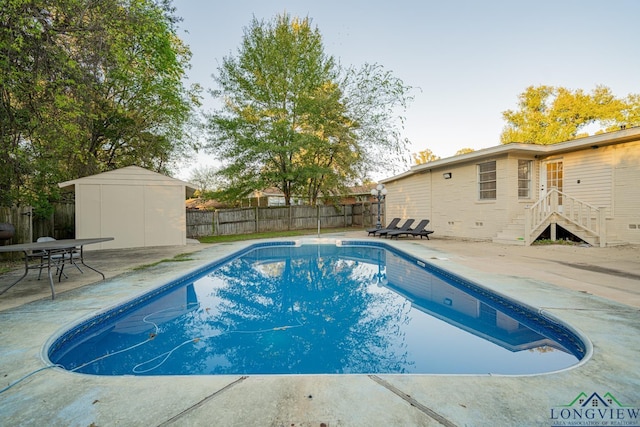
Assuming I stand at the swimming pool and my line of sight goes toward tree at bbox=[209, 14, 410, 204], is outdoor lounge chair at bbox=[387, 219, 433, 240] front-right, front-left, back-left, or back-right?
front-right

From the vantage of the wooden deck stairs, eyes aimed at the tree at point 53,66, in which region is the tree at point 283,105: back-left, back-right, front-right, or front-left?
front-right

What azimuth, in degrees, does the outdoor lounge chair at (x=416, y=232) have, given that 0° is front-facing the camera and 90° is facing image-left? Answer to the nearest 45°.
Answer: approximately 90°

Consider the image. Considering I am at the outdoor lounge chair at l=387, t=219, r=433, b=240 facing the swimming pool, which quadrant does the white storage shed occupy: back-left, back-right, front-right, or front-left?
front-right

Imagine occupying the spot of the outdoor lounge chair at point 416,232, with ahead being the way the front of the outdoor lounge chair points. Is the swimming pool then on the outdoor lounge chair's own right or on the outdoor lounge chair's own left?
on the outdoor lounge chair's own left

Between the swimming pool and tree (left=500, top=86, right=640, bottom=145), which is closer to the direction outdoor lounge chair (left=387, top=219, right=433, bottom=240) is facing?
the swimming pool

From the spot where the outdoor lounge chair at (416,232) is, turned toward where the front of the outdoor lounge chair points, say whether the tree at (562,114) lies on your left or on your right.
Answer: on your right
